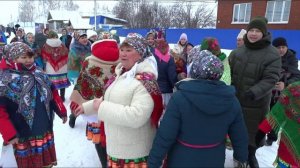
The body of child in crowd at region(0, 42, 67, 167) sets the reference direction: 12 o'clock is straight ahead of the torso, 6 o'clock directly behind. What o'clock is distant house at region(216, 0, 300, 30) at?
The distant house is roughly at 9 o'clock from the child in crowd.

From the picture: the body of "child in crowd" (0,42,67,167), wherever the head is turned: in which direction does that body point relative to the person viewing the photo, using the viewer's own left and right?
facing the viewer and to the right of the viewer

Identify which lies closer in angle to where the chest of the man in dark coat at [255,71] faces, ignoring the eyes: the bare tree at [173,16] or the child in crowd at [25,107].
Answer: the child in crowd

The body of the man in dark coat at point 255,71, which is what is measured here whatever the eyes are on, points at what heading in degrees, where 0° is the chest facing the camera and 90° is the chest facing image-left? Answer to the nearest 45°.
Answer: approximately 45°

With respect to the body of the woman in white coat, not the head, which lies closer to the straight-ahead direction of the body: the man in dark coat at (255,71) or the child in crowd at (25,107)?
the child in crowd

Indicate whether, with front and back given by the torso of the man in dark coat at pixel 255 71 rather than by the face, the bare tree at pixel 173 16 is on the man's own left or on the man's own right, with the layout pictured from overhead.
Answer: on the man's own right

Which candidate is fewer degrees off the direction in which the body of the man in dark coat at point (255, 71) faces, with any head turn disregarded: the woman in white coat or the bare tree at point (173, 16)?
the woman in white coat

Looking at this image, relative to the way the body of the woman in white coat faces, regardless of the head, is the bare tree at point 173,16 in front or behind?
behind

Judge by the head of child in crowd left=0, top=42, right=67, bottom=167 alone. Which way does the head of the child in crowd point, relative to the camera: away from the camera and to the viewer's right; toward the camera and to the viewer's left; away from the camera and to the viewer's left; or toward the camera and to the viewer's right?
toward the camera and to the viewer's right

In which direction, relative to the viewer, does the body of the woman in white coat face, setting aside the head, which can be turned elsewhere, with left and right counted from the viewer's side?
facing the viewer and to the left of the viewer

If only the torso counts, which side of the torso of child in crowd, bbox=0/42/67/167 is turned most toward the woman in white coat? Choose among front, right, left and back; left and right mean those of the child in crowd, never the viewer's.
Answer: front
